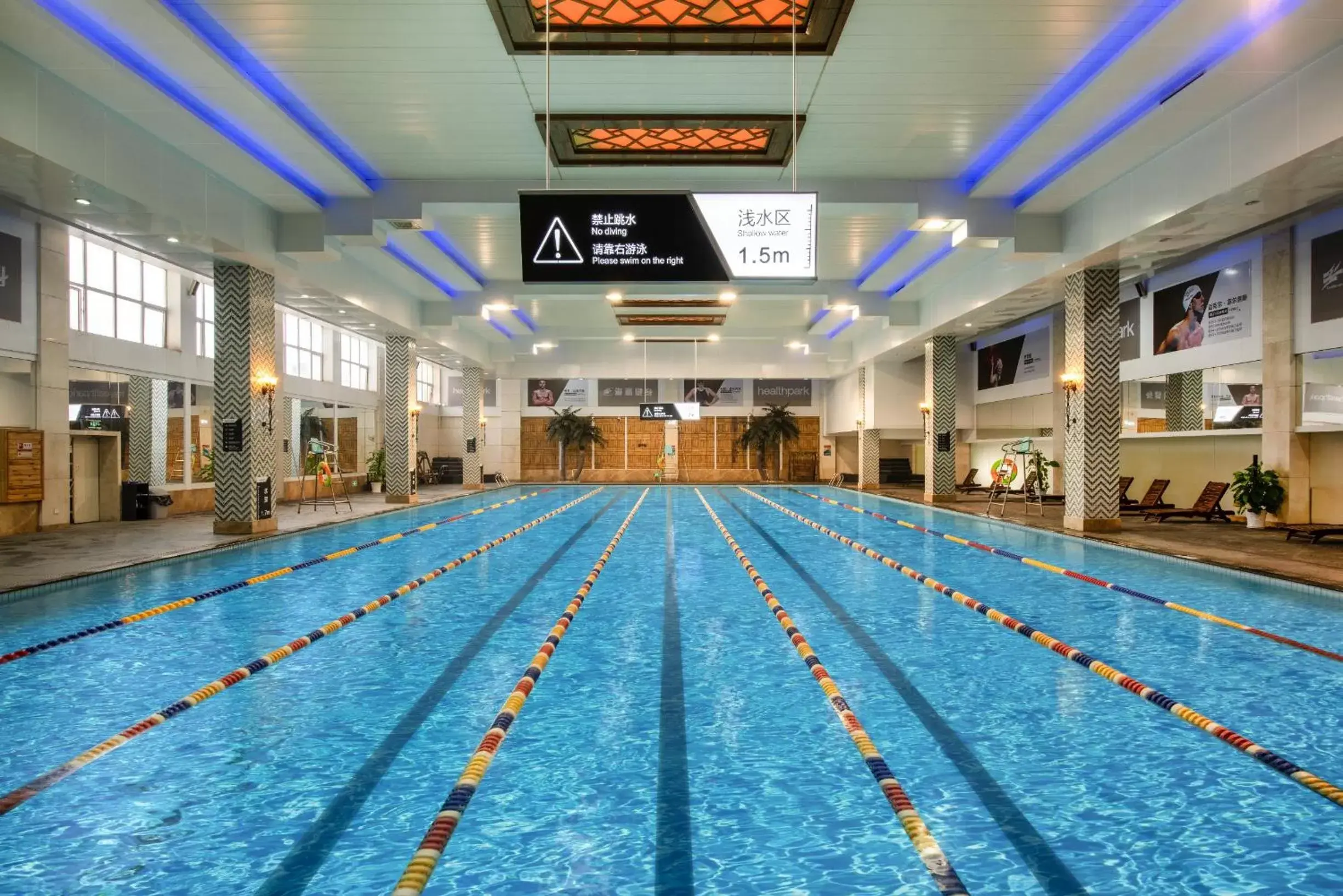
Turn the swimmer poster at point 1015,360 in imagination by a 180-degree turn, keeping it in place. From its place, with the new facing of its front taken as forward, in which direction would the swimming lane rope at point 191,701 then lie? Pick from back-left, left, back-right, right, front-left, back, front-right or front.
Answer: back-right

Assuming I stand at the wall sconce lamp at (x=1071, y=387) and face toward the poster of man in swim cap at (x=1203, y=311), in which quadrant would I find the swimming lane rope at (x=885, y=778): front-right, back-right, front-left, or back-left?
back-right

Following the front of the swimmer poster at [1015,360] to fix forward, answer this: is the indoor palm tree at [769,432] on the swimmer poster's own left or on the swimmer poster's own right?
on the swimmer poster's own right

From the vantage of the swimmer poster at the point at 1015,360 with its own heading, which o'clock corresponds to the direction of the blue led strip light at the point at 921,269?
The blue led strip light is roughly at 11 o'clock from the swimmer poster.

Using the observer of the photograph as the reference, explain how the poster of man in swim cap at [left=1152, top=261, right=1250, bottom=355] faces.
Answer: facing the viewer and to the left of the viewer

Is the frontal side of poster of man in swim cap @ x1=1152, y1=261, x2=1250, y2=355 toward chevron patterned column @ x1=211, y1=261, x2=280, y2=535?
yes

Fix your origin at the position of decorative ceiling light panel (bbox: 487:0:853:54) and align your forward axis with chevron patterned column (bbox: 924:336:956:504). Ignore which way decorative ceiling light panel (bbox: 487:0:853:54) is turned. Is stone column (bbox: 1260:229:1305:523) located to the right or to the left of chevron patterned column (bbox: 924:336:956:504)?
right

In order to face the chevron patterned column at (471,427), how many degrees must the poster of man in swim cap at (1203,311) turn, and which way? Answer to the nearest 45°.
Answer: approximately 45° to its right

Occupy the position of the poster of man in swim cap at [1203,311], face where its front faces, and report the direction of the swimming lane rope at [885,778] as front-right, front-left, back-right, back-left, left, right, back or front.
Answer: front-left

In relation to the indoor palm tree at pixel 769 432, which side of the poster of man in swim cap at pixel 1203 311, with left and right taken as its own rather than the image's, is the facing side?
right

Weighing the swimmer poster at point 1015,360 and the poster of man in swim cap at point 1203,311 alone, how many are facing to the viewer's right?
0

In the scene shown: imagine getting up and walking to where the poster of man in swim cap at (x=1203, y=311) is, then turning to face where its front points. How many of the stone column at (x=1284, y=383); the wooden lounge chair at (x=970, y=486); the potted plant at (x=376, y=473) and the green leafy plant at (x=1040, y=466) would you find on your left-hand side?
1

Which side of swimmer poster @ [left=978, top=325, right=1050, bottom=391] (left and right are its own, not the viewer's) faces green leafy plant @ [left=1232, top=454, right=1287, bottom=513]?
left

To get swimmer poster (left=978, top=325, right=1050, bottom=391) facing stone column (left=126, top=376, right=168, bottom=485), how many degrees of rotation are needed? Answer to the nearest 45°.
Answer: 0° — it already faces it
